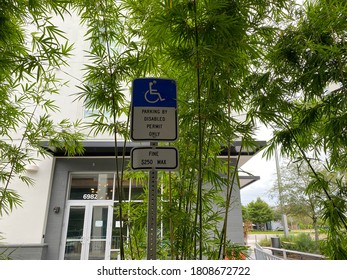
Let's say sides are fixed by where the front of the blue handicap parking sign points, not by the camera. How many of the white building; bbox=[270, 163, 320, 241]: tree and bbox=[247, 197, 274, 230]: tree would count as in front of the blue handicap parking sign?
0

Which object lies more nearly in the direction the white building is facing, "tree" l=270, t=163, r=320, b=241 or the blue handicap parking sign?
the blue handicap parking sign

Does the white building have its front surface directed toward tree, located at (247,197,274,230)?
no

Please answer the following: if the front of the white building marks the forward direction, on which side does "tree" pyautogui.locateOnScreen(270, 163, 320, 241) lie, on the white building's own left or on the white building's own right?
on the white building's own left

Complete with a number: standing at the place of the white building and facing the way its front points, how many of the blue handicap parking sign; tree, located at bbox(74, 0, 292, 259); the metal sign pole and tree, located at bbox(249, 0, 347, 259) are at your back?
0

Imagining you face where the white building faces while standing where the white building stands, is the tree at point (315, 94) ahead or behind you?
ahead

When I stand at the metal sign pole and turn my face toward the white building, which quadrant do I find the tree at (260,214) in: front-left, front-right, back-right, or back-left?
front-right

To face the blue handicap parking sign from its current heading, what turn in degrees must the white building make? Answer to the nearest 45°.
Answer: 0° — it already faces it

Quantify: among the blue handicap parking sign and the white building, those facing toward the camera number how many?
2

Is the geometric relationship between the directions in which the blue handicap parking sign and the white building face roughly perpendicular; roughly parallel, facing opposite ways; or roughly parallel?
roughly parallel

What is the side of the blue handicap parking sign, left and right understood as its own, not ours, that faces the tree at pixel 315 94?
left

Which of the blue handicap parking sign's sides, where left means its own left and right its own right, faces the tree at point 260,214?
back

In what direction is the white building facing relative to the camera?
toward the camera

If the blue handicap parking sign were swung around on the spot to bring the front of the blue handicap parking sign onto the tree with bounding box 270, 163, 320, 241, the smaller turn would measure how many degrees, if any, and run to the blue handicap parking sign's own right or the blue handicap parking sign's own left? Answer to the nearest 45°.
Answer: approximately 135° to the blue handicap parking sign's own left
